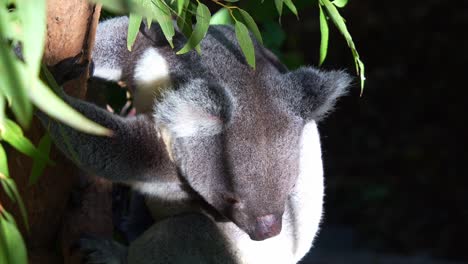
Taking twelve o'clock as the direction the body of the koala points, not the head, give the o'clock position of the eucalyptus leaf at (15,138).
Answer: The eucalyptus leaf is roughly at 1 o'clock from the koala.

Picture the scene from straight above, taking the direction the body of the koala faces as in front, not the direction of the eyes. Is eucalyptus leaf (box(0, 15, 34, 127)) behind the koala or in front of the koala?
in front

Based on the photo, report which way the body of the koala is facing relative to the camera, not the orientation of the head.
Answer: toward the camera
